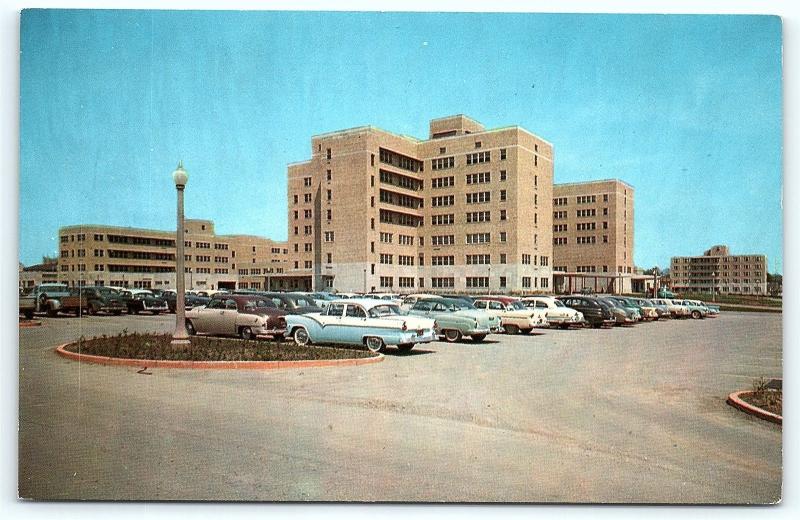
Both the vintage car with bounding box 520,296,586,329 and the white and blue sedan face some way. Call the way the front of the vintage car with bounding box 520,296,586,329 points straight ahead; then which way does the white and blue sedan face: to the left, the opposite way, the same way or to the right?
the same way

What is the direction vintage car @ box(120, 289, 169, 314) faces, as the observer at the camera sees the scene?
facing the viewer and to the right of the viewer
